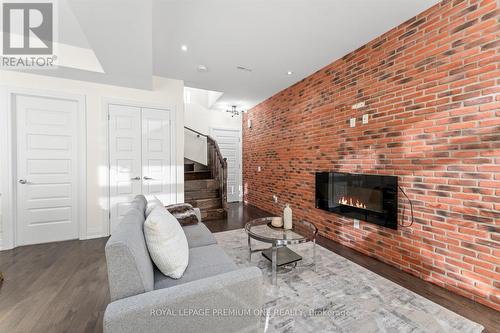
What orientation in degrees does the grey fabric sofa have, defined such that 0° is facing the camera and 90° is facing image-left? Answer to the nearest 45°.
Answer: approximately 270°

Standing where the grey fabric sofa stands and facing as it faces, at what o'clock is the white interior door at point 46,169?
The white interior door is roughly at 8 o'clock from the grey fabric sofa.

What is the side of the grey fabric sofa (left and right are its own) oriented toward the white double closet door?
left

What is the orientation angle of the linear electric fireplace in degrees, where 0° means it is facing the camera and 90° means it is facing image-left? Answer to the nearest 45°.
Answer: approximately 45°

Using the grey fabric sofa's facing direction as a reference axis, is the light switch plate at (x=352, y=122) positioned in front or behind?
in front

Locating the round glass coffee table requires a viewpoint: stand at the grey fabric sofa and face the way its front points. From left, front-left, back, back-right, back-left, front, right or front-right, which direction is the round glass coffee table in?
front-left

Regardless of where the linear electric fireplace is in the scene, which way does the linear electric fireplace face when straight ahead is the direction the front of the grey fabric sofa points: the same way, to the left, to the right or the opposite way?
the opposite way

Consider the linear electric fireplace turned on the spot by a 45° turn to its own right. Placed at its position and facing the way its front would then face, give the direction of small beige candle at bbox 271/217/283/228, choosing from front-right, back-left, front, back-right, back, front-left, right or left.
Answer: front-left

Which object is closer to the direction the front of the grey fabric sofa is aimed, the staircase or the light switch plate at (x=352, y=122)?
the light switch plate

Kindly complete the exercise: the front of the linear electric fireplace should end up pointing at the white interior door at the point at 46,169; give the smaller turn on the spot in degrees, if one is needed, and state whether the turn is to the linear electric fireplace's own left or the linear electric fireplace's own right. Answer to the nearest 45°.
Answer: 0° — it already faces it

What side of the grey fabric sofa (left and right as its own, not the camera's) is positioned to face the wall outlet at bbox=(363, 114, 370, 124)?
front

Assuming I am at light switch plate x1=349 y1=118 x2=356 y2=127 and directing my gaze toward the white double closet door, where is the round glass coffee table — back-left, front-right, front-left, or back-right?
front-left

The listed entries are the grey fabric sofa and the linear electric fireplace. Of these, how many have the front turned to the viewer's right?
1

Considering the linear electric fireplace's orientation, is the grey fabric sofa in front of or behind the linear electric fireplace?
in front

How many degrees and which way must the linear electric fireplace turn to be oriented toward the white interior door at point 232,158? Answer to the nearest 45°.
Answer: approximately 90° to its right

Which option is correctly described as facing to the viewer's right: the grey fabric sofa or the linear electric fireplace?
the grey fabric sofa
